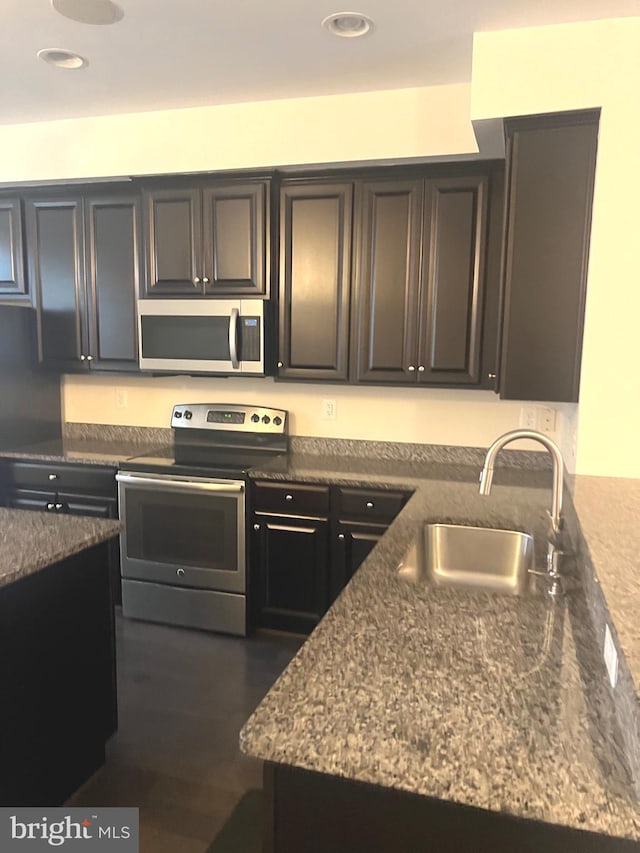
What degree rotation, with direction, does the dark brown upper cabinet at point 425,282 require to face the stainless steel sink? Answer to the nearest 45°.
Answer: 0° — it already faces it

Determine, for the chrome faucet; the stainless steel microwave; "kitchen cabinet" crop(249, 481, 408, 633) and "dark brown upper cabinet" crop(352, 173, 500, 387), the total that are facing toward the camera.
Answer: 3

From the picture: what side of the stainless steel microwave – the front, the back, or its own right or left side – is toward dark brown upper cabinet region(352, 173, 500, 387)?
left

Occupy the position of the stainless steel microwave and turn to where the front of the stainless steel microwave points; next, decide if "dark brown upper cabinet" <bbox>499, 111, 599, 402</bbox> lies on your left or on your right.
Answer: on your left

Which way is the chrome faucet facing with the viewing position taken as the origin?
facing to the left of the viewer
